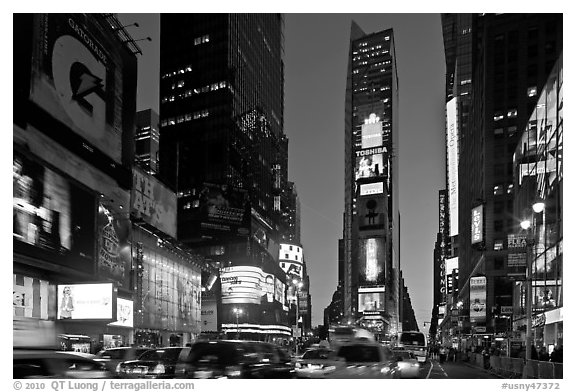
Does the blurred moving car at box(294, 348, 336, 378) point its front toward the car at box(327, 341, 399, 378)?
no

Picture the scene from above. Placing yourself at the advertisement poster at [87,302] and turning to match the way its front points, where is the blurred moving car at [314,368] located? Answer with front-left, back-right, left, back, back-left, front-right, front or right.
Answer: front

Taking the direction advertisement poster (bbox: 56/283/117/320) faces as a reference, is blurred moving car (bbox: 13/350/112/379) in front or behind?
in front

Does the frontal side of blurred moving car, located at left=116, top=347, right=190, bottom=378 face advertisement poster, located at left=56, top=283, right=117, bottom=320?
no

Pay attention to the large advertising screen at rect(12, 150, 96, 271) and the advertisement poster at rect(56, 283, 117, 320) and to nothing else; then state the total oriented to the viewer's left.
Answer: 0

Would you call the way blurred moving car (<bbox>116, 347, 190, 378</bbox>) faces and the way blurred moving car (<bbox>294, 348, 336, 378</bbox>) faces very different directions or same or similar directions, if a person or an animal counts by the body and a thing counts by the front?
same or similar directions

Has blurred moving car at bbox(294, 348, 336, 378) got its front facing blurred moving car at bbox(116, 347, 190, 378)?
no

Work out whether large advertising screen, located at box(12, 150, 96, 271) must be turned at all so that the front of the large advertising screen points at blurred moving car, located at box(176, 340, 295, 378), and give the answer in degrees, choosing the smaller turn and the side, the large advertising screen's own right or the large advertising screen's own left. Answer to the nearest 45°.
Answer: approximately 45° to the large advertising screen's own right
